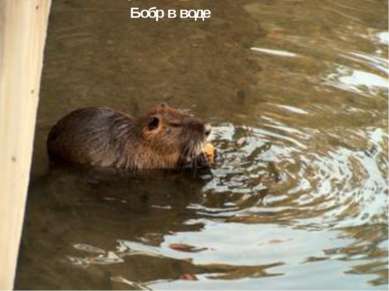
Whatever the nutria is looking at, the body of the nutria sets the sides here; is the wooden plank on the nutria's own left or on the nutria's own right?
on the nutria's own right

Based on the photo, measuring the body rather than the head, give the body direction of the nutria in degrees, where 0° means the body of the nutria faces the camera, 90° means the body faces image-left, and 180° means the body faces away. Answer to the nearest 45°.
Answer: approximately 270°
